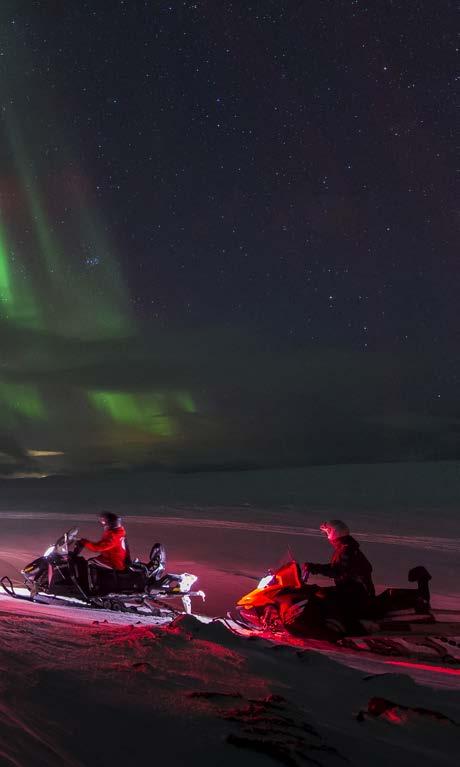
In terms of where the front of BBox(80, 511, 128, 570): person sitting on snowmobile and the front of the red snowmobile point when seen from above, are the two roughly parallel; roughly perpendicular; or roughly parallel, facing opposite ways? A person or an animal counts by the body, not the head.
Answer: roughly parallel

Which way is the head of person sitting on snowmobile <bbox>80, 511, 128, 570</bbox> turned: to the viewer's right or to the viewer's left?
to the viewer's left

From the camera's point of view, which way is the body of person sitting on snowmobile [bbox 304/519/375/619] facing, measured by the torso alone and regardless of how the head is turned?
to the viewer's left

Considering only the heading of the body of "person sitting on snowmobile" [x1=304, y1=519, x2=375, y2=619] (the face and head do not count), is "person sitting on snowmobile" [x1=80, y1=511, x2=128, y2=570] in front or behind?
in front

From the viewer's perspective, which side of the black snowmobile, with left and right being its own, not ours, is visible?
left

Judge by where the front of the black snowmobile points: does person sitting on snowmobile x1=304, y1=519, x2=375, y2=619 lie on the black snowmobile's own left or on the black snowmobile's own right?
on the black snowmobile's own left

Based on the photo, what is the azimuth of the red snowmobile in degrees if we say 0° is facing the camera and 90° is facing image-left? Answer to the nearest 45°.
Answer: approximately 90°

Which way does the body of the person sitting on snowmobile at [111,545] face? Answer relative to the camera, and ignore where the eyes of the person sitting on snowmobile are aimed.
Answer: to the viewer's left

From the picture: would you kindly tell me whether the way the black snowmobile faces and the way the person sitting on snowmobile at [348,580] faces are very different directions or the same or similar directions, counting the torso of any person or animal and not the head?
same or similar directions

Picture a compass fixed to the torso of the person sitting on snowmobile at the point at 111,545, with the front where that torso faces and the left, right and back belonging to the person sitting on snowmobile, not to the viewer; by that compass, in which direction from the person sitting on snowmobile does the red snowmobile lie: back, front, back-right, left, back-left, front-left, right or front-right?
back-left
